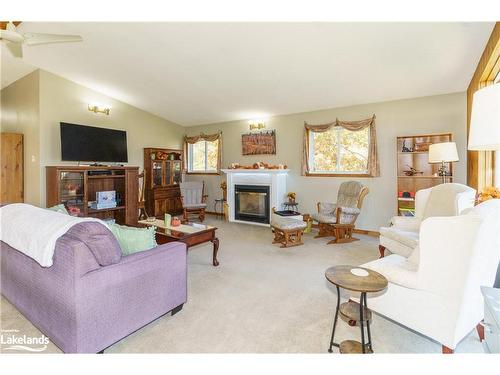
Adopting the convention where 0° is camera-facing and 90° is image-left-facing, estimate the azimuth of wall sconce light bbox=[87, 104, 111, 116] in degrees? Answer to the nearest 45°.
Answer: approximately 315°

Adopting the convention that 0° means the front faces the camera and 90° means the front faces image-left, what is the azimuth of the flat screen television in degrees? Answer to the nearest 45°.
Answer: approximately 315°

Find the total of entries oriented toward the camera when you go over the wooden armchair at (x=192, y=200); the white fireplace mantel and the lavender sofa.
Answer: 2

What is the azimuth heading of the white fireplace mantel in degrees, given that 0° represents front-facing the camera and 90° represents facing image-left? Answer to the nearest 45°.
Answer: approximately 0°

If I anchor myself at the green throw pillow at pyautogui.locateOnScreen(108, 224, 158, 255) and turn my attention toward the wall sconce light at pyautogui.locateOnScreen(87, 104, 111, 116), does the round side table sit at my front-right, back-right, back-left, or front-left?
back-right

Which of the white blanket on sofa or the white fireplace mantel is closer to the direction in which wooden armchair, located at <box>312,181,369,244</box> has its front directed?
the white blanket on sofa

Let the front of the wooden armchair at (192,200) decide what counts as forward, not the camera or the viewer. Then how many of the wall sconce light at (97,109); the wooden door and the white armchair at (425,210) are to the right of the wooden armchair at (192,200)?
2

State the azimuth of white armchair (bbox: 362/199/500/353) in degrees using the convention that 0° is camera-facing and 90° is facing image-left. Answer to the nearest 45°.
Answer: approximately 135°

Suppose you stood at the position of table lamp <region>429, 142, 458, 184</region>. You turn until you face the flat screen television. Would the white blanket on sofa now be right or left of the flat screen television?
left

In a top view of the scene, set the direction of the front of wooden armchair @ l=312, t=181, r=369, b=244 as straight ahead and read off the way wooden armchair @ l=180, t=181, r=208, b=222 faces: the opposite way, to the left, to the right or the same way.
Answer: to the left
